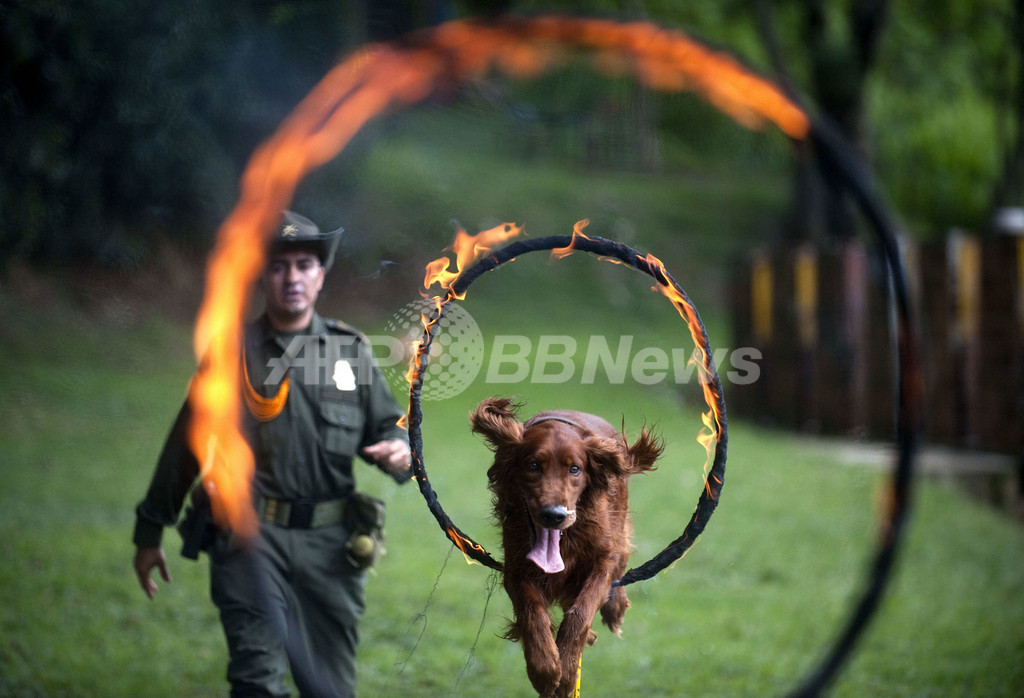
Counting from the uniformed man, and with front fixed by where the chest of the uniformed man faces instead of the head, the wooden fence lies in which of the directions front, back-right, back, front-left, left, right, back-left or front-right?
back-left

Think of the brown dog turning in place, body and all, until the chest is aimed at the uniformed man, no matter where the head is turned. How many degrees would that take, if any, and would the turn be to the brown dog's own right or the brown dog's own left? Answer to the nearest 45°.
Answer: approximately 135° to the brown dog's own right

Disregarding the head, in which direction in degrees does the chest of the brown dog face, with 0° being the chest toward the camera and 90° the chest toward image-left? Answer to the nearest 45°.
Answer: approximately 0°

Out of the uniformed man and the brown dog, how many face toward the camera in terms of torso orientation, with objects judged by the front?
2

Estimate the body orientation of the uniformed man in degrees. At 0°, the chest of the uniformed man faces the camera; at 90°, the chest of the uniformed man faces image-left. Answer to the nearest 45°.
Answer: approximately 0°

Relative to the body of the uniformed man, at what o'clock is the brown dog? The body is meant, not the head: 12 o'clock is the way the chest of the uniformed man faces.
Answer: The brown dog is roughly at 11 o'clock from the uniformed man.

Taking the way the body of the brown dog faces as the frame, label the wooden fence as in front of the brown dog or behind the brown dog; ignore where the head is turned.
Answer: behind

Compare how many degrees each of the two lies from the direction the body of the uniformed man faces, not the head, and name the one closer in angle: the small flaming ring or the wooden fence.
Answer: the small flaming ring
